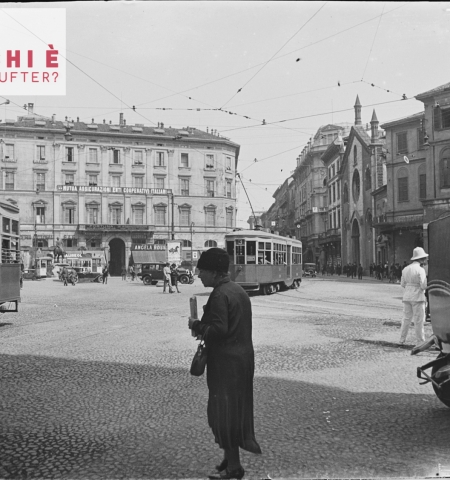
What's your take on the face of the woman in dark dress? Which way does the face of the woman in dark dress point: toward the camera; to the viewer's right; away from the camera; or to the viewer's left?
to the viewer's left

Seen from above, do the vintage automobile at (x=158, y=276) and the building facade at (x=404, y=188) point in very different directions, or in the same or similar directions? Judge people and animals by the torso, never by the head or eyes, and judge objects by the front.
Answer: very different directions

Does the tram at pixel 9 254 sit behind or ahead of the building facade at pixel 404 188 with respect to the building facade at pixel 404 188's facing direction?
ahead

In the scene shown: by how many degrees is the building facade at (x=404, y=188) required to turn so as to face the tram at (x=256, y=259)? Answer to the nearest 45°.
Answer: approximately 45° to its left

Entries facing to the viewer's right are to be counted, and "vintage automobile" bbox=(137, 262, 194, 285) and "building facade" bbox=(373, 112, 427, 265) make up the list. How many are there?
1

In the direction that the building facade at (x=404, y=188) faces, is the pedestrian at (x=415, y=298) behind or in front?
in front

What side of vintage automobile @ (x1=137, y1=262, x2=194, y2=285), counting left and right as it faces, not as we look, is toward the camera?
right
